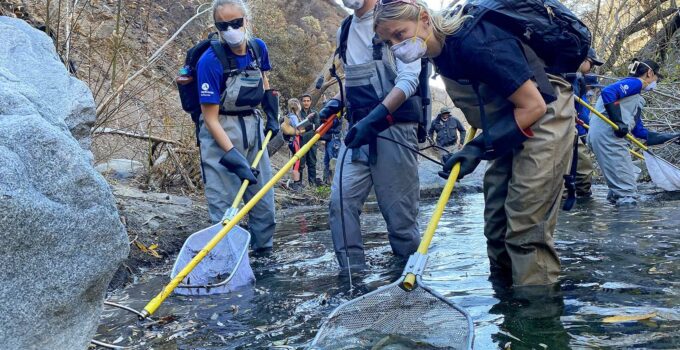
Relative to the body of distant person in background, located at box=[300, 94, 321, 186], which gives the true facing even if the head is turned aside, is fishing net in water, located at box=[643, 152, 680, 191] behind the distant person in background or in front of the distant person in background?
in front

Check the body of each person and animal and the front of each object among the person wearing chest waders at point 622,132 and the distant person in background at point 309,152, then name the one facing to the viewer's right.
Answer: the person wearing chest waders

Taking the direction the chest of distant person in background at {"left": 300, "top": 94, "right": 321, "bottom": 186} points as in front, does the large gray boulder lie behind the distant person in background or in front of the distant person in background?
in front

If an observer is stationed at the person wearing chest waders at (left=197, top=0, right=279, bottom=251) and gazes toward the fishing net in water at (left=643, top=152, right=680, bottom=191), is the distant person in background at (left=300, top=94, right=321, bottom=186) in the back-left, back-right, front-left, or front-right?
front-left

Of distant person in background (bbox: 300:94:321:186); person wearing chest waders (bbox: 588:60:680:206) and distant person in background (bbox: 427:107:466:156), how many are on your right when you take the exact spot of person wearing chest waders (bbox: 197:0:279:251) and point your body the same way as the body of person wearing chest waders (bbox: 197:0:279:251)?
0

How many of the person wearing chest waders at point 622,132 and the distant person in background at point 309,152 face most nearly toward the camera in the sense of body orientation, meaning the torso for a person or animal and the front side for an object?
1

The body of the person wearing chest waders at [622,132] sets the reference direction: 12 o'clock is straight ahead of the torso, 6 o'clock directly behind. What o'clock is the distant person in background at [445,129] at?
The distant person in background is roughly at 8 o'clock from the person wearing chest waders.

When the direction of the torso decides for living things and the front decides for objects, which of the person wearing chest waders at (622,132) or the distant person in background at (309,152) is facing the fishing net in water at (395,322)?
the distant person in background

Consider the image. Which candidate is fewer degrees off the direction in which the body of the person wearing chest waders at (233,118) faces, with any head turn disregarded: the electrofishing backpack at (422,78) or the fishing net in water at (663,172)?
the electrofishing backpack

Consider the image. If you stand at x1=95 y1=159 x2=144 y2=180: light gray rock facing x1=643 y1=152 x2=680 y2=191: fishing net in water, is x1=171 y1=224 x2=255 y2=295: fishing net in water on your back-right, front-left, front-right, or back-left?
front-right

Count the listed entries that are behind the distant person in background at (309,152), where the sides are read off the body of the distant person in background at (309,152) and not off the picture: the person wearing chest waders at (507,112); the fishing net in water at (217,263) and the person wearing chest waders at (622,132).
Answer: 0

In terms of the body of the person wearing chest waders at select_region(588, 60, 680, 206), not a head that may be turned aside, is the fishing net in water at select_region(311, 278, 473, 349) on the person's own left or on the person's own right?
on the person's own right

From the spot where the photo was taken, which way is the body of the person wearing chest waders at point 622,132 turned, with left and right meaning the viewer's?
facing to the right of the viewer

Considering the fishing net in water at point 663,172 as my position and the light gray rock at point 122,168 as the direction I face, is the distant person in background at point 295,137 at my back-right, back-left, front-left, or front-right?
front-right

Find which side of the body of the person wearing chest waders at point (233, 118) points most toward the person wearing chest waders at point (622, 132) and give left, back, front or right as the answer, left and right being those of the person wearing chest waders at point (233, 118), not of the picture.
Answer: left

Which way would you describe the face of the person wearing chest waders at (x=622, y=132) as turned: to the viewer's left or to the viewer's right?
to the viewer's right

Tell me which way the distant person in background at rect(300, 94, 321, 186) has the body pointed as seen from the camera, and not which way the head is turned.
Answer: toward the camera
